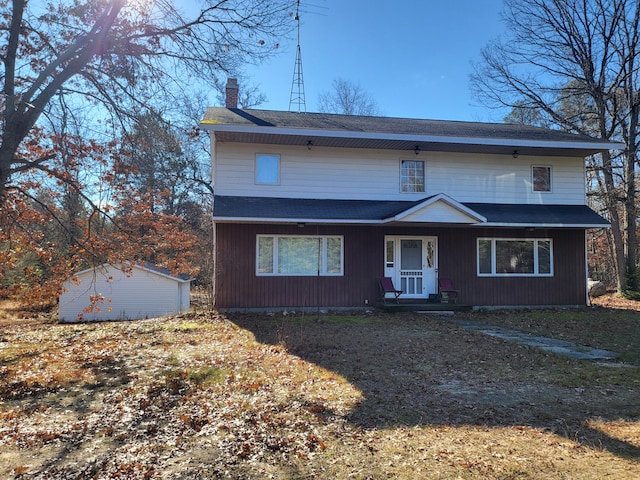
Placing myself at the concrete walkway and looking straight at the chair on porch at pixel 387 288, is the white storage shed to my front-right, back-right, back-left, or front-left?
front-left

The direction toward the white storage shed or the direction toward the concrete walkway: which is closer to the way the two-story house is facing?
the concrete walkway

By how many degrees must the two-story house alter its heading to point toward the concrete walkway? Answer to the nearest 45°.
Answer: approximately 45° to its left

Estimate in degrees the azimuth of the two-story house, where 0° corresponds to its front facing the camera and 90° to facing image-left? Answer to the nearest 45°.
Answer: approximately 0°

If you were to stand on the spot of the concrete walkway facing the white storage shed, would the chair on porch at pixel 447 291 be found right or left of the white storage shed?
right

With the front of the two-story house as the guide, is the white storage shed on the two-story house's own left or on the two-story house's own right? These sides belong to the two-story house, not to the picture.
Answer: on the two-story house's own right
